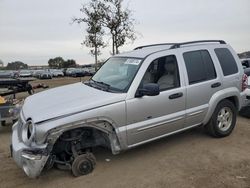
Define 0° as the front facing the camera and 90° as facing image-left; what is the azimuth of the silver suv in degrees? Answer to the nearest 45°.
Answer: approximately 45°
